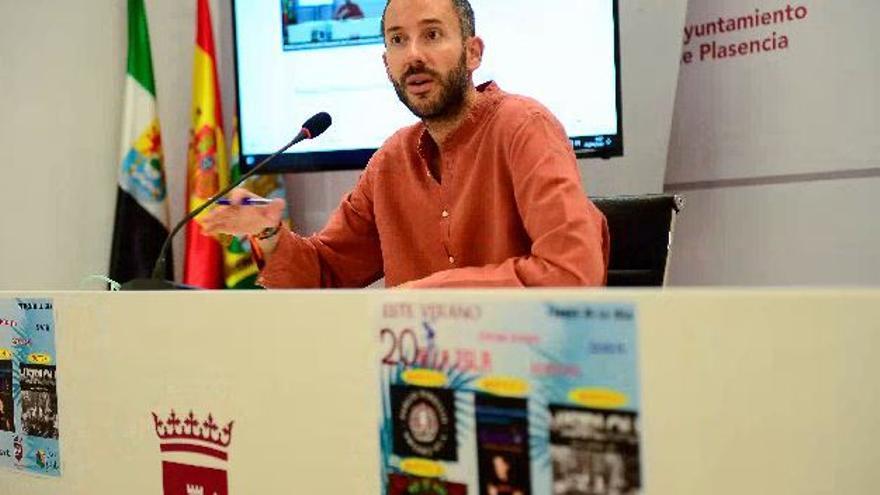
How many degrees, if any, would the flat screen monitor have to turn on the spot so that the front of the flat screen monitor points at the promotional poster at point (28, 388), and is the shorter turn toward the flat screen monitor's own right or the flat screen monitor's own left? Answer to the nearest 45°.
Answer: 0° — it already faces it

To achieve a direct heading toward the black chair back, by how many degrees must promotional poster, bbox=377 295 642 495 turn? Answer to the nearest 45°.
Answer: approximately 180°

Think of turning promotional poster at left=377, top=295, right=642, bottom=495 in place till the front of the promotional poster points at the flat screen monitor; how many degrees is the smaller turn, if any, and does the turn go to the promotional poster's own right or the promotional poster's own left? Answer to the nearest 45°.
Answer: approximately 180°

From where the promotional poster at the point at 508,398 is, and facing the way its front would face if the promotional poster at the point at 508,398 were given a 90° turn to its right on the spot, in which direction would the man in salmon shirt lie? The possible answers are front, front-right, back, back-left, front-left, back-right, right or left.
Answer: right

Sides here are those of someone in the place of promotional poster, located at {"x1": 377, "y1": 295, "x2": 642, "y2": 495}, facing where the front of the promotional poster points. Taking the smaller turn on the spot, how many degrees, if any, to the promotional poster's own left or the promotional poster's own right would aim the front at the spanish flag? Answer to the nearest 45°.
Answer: approximately 180°
